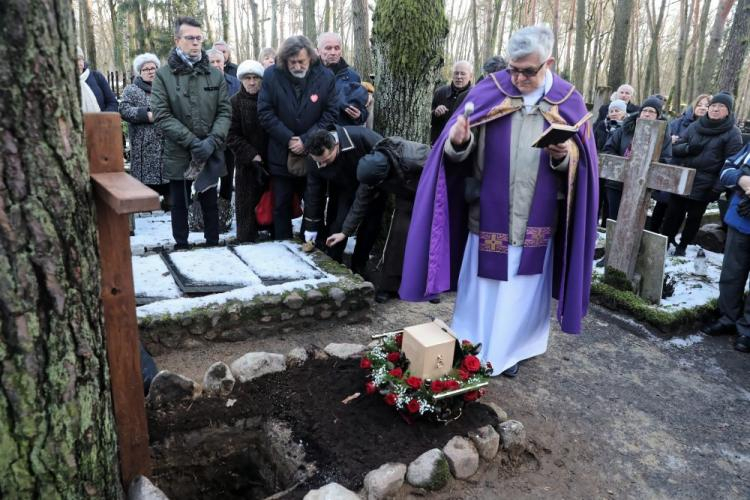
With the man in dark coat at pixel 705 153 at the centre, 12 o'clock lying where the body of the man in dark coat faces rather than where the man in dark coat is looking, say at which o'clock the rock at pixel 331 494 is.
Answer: The rock is roughly at 11 o'clock from the man in dark coat.

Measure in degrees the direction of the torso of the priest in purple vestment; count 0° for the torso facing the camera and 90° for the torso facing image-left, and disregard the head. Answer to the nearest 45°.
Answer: approximately 0°

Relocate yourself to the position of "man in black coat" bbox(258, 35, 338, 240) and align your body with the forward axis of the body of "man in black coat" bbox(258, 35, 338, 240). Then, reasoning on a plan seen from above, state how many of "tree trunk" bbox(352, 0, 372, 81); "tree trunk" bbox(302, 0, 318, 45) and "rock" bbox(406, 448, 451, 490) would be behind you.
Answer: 2

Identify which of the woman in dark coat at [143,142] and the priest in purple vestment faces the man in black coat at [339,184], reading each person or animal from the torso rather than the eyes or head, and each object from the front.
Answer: the woman in dark coat

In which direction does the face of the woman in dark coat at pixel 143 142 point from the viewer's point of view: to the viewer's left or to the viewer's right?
to the viewer's right

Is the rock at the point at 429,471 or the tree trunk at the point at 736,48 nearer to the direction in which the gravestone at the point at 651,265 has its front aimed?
the rock

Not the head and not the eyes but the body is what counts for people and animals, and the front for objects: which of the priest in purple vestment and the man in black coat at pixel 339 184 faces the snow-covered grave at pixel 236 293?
the man in black coat

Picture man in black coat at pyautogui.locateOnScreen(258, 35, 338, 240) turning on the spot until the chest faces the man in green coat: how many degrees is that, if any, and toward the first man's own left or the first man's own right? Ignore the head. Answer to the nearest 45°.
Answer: approximately 90° to the first man's own right

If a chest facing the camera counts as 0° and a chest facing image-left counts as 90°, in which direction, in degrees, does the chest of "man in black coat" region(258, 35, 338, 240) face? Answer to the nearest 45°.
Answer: approximately 0°

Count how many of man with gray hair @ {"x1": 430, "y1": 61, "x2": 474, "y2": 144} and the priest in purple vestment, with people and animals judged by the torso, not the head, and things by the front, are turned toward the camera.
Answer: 2

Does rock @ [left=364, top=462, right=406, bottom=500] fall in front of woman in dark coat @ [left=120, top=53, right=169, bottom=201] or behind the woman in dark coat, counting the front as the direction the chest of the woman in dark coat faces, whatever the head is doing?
in front
